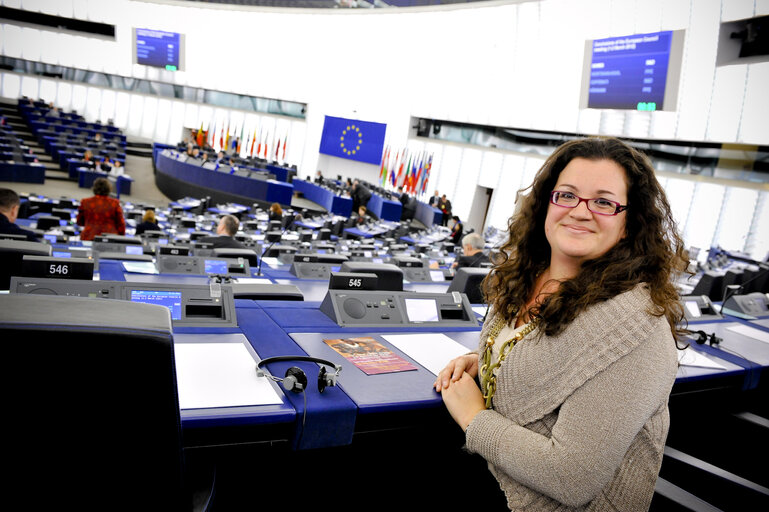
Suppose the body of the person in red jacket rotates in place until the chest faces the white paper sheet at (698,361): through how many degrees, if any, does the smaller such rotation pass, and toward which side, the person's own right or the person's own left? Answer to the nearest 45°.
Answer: approximately 180°

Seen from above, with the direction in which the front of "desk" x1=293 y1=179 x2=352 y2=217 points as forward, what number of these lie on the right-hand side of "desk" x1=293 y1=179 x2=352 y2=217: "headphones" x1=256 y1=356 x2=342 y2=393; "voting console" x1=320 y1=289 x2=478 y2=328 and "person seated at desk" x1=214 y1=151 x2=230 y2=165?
1

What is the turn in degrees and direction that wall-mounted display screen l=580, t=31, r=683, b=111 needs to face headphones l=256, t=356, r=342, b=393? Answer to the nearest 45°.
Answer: approximately 45° to its left

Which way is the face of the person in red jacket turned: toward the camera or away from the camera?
away from the camera

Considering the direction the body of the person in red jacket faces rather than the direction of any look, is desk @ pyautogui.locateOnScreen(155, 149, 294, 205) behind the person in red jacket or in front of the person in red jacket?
in front

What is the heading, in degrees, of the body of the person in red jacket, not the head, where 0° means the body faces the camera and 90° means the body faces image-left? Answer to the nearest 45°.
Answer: approximately 180°

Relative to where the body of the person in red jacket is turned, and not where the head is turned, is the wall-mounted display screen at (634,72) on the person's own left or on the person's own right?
on the person's own right
